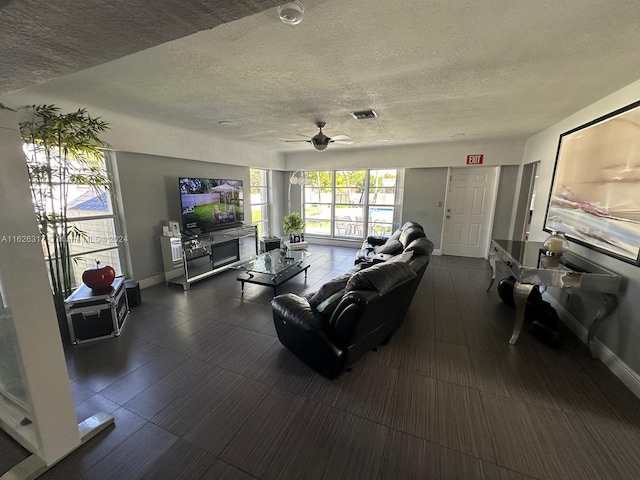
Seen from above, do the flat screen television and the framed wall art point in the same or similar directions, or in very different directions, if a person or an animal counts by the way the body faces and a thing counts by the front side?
very different directions

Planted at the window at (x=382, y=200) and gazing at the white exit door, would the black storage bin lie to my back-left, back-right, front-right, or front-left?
back-right

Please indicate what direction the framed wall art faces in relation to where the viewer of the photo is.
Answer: facing the viewer and to the left of the viewer

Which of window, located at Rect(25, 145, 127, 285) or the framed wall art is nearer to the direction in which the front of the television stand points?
the framed wall art

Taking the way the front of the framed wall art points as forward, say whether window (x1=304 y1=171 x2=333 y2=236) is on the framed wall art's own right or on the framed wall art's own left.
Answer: on the framed wall art's own right

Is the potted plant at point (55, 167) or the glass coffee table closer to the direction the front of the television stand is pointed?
the glass coffee table

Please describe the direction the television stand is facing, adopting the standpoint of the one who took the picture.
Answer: facing the viewer and to the right of the viewer

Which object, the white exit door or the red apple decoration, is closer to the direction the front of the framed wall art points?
the red apple decoration

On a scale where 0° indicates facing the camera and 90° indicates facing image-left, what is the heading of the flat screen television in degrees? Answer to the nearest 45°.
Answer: approximately 315°

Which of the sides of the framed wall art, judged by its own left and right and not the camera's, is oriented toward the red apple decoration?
front

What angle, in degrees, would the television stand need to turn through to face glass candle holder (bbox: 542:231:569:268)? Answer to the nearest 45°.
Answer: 0° — it already faces it

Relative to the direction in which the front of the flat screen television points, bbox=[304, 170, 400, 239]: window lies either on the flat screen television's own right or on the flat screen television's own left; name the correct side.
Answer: on the flat screen television's own left

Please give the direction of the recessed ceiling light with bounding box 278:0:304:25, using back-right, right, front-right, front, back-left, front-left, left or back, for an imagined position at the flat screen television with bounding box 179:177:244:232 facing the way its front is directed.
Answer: front-right

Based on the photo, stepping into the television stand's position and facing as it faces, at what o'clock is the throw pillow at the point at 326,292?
The throw pillow is roughly at 1 o'clock from the television stand.

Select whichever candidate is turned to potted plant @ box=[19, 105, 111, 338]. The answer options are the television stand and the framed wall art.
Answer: the framed wall art

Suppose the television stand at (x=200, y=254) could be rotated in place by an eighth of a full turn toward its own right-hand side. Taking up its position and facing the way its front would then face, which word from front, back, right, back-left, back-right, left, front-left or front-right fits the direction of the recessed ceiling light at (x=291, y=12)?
front

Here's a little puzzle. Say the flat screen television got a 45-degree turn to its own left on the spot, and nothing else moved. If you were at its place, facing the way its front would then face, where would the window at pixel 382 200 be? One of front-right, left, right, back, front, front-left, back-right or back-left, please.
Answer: front

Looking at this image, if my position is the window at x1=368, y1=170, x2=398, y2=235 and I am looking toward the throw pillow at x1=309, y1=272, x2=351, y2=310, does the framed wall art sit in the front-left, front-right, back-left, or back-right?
front-left

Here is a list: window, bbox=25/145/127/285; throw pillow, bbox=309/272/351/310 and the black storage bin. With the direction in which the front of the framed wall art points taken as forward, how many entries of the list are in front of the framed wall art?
3

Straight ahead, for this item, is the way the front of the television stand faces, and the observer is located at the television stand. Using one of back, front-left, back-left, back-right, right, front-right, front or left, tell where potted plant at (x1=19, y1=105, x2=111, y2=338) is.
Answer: right

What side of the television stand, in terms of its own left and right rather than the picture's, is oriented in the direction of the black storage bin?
right

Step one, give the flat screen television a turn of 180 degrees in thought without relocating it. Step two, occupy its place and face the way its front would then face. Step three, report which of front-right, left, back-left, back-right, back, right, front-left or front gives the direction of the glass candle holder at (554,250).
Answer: back

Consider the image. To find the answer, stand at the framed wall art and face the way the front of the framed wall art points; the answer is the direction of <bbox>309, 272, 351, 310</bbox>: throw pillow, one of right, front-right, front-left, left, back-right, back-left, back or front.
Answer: front
